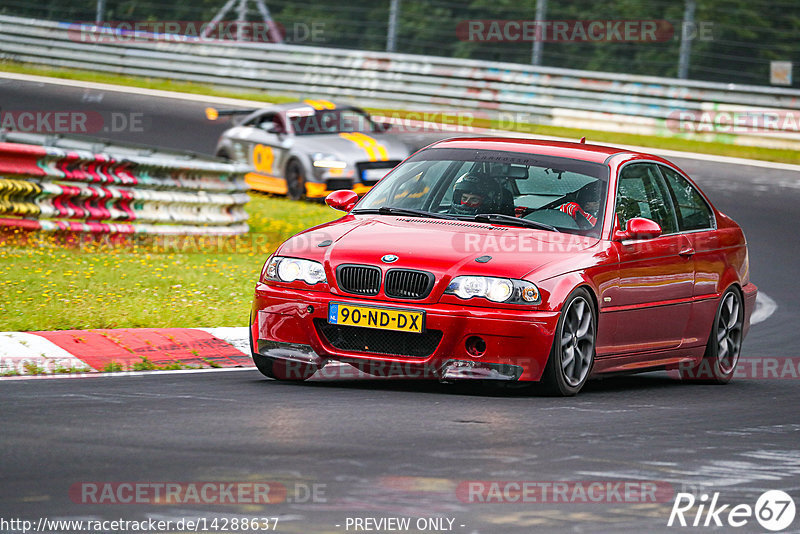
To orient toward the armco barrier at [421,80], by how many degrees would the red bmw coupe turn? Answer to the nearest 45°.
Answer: approximately 135° to its right

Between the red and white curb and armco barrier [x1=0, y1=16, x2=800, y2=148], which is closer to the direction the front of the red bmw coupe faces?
the red and white curb

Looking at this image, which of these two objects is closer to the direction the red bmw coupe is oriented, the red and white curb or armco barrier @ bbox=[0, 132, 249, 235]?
the red and white curb

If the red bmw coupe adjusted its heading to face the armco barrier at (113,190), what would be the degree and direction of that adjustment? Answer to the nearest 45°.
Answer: approximately 90° to its right

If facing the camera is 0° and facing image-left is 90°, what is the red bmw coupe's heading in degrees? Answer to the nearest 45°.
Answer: approximately 45°

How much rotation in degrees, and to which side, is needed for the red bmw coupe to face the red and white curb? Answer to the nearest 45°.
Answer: approximately 45° to its right
